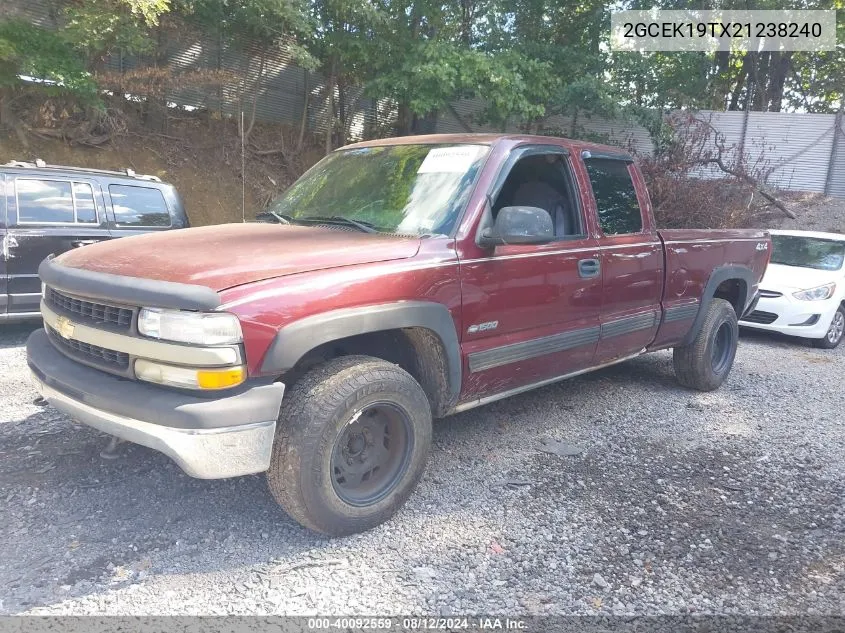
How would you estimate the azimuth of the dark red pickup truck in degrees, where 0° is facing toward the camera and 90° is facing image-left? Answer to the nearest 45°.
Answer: approximately 45°

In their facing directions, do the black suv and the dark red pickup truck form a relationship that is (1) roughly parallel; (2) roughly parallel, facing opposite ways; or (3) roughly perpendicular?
roughly parallel

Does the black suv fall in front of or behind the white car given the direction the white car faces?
in front

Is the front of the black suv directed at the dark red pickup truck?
no

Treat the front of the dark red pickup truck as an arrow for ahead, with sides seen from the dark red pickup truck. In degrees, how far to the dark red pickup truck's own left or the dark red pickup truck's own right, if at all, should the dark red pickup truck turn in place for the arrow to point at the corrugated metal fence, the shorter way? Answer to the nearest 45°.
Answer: approximately 135° to the dark red pickup truck's own right

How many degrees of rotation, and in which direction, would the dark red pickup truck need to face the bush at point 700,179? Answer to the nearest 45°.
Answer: approximately 180°

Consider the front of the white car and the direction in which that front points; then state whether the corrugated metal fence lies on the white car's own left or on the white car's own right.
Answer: on the white car's own right

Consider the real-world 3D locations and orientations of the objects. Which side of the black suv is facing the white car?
back

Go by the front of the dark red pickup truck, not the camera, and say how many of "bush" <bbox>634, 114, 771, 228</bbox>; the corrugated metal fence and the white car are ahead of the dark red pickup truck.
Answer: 0

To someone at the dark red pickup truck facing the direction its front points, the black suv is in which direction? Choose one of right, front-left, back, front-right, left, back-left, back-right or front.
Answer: right

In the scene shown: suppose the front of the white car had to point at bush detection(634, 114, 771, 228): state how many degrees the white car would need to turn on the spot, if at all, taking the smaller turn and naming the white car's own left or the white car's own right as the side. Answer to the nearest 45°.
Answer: approximately 135° to the white car's own right

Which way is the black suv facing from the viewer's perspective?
to the viewer's left

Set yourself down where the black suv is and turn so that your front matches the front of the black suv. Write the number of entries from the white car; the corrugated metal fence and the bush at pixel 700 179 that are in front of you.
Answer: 0
